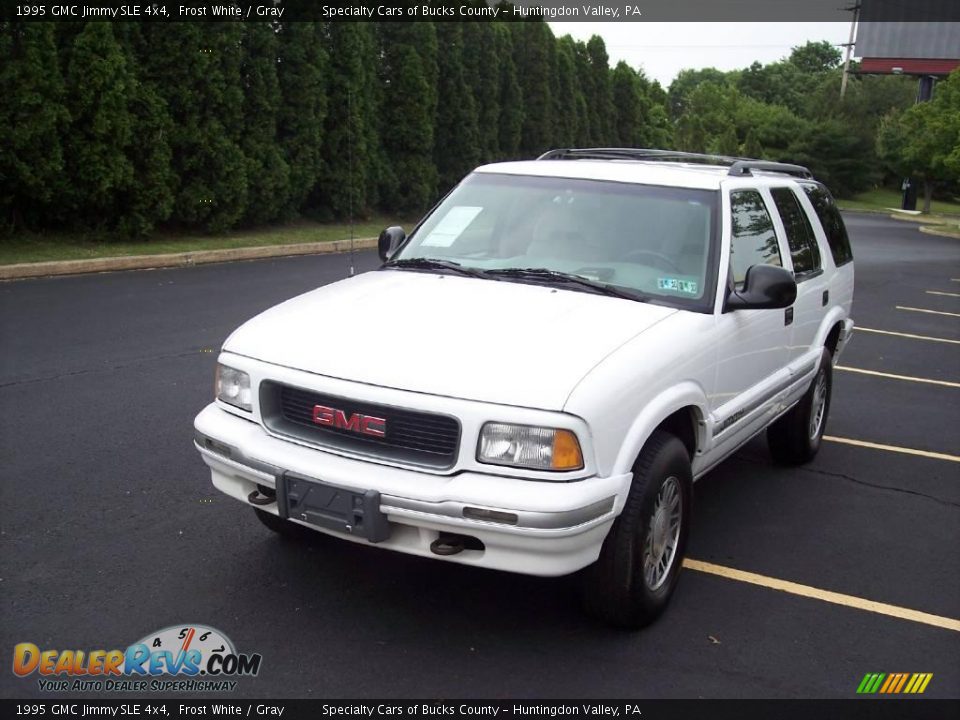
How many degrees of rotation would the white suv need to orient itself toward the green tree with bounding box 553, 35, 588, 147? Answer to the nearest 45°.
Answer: approximately 135° to its right

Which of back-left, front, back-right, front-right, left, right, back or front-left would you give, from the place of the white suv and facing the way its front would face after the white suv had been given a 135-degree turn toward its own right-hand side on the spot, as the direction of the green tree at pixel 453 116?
front

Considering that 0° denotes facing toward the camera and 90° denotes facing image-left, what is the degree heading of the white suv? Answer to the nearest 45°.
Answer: approximately 45°

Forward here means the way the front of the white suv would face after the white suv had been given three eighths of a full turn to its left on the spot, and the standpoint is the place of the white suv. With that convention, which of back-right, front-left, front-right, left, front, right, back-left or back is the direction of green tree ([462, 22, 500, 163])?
left

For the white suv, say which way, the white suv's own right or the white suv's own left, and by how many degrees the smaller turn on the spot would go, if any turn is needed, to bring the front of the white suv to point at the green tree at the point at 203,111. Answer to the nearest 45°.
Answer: approximately 90° to the white suv's own right

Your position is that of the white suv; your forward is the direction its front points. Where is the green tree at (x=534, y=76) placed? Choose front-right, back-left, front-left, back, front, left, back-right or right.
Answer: back-right

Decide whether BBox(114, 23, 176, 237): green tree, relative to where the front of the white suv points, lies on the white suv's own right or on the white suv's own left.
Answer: on the white suv's own right

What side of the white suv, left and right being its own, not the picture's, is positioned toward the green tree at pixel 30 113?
right

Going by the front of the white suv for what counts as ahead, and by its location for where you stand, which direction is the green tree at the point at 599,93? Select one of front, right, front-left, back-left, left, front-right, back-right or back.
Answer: back-right
